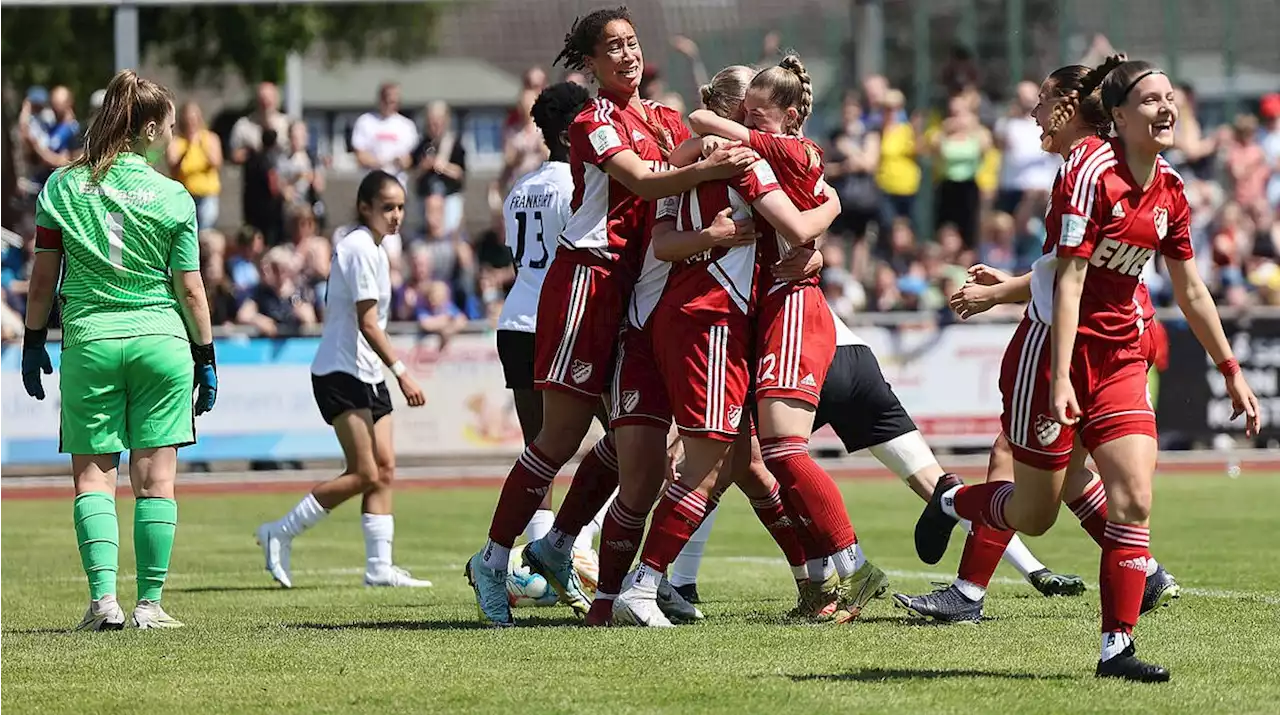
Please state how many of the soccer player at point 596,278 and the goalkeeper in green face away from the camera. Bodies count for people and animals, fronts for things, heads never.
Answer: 1

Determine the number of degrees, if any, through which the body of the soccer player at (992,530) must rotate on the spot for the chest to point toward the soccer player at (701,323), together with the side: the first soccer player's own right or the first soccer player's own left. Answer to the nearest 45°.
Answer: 0° — they already face them

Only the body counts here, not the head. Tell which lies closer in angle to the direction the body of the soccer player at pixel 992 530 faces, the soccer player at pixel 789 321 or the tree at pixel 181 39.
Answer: the soccer player

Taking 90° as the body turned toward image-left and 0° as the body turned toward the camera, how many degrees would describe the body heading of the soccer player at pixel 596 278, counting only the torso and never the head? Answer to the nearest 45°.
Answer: approximately 315°

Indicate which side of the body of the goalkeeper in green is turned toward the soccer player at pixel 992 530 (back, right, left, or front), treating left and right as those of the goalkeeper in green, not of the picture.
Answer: right

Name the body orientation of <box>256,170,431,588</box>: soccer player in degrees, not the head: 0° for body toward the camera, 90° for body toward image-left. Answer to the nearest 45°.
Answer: approximately 270°

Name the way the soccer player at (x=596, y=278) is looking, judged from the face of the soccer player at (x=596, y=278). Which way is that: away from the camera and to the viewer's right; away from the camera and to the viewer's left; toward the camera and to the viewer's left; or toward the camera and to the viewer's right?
toward the camera and to the viewer's right

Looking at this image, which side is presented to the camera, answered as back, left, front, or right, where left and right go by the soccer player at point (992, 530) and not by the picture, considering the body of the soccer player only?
left

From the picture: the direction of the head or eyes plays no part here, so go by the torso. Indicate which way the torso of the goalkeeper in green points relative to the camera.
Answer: away from the camera

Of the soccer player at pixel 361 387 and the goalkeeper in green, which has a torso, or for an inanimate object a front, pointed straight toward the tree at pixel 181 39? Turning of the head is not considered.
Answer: the goalkeeper in green

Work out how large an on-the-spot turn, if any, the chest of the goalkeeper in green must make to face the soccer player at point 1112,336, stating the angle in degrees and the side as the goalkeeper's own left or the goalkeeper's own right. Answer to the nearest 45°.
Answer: approximately 135° to the goalkeeper's own right
